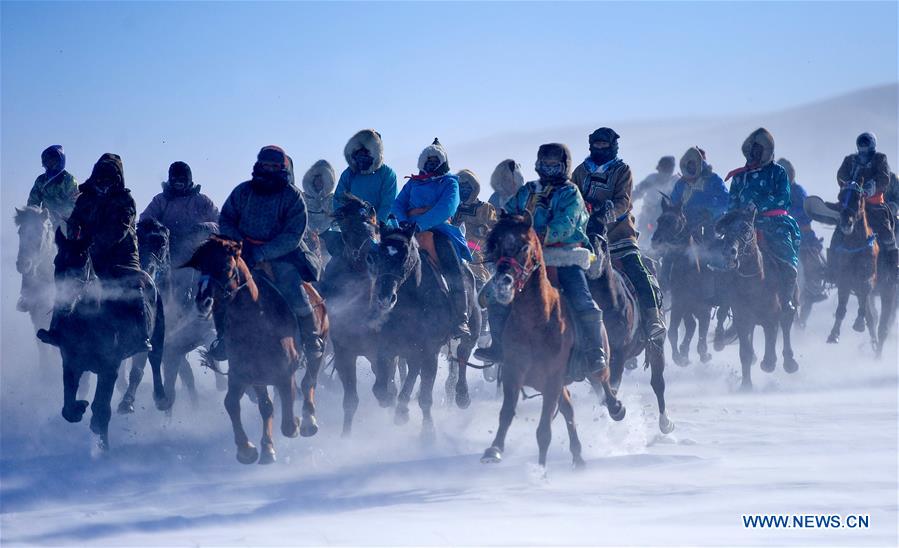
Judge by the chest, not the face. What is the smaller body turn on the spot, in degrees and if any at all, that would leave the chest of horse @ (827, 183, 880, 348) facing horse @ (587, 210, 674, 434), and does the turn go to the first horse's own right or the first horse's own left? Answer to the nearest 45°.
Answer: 0° — it already faces it

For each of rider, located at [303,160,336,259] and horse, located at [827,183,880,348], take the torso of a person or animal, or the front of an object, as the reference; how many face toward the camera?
2

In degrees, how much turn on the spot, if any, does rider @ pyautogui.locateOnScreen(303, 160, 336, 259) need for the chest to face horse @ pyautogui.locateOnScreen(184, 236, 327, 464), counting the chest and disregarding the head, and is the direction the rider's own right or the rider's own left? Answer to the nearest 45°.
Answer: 0° — they already face it

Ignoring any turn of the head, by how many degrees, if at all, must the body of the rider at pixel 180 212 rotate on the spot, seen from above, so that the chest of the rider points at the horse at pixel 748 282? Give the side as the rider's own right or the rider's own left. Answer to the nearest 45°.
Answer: approximately 90° to the rider's own left

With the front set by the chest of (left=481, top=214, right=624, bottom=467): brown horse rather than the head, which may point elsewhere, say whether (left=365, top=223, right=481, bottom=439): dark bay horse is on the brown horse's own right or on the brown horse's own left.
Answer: on the brown horse's own right

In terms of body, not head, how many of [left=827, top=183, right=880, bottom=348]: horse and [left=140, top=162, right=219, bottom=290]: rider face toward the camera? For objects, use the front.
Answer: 2
